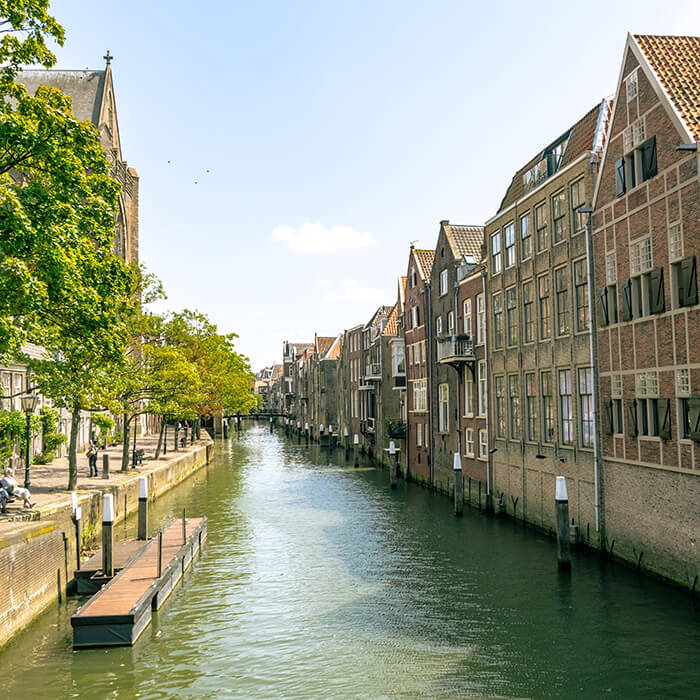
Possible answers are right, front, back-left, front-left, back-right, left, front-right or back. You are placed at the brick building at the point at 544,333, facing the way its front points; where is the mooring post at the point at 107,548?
front

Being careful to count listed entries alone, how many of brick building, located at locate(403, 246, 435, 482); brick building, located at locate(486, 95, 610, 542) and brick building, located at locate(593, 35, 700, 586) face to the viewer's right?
0

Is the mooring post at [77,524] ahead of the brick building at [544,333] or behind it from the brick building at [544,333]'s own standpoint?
ahead

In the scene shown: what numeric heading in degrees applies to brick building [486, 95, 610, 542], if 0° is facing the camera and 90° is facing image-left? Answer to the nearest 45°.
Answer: approximately 45°

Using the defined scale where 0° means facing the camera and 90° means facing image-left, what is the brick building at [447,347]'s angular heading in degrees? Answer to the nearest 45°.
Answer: approximately 45°

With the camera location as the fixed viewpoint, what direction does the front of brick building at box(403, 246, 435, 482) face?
facing the viewer and to the left of the viewer

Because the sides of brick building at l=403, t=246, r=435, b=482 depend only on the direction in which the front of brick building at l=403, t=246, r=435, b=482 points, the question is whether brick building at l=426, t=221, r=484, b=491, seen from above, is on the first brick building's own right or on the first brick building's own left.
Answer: on the first brick building's own left

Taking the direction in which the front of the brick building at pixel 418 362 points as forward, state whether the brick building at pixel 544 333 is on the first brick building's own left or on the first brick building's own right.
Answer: on the first brick building's own left

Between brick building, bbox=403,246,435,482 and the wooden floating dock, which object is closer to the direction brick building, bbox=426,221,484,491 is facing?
the wooden floating dock

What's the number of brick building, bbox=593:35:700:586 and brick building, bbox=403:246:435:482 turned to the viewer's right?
0

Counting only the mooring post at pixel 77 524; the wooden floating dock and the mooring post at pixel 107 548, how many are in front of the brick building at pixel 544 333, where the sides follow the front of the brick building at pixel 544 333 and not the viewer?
3

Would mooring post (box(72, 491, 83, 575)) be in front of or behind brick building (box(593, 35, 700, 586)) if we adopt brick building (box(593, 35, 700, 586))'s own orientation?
in front

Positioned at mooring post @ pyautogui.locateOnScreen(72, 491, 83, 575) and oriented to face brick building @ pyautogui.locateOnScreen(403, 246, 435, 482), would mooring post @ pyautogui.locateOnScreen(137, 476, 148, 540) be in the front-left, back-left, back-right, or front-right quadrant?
front-left

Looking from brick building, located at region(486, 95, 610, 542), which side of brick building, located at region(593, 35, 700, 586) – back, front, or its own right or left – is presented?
right
